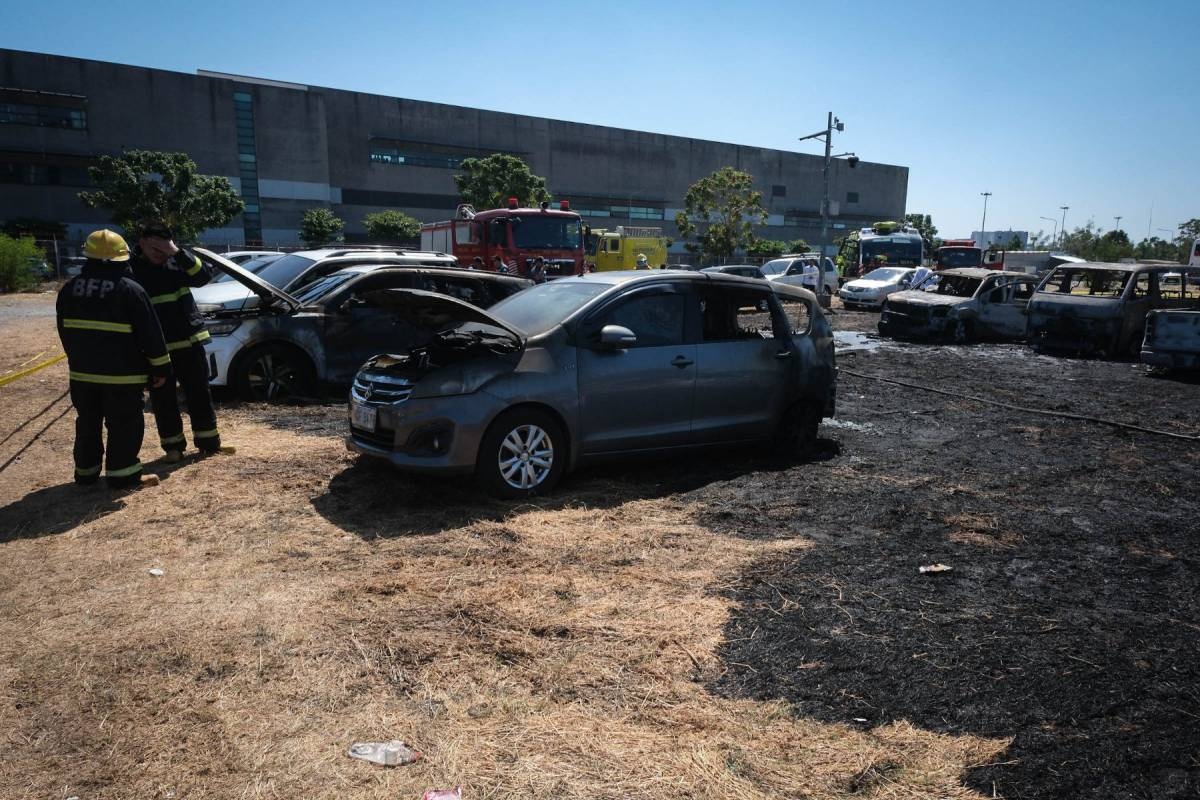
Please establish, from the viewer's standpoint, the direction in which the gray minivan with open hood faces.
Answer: facing the viewer and to the left of the viewer

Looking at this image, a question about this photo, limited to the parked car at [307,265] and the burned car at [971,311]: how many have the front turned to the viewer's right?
0

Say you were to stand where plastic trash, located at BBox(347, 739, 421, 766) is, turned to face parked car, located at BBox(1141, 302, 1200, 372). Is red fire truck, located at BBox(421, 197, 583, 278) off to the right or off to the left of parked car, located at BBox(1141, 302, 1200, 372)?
left

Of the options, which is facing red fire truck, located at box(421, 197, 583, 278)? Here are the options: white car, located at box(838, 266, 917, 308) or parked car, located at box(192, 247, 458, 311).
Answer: the white car

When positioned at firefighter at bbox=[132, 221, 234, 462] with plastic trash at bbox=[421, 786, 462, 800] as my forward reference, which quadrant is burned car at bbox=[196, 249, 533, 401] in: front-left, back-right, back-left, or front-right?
back-left

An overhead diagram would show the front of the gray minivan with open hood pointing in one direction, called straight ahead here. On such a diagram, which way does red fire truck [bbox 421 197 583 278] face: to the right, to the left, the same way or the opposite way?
to the left

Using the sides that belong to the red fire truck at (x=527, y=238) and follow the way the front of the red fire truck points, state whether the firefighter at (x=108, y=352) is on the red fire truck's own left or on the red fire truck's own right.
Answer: on the red fire truck's own right

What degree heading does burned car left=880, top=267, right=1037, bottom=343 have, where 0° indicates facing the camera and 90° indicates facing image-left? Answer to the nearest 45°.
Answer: approximately 45°

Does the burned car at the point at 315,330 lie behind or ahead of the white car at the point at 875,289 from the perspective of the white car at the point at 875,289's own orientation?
ahead

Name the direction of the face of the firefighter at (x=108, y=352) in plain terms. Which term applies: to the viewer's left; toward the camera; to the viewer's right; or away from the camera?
away from the camera

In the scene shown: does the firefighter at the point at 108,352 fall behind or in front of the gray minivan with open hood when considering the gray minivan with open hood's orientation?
in front

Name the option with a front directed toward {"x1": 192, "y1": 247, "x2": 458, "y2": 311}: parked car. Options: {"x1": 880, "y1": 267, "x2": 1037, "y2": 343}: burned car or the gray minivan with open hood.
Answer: the burned car

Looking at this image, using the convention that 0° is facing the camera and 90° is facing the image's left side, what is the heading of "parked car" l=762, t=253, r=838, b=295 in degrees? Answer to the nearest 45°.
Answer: approximately 45°

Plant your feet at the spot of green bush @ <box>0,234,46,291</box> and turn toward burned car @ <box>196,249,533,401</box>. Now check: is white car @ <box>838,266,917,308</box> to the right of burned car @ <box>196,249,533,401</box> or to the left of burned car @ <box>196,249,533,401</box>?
left
